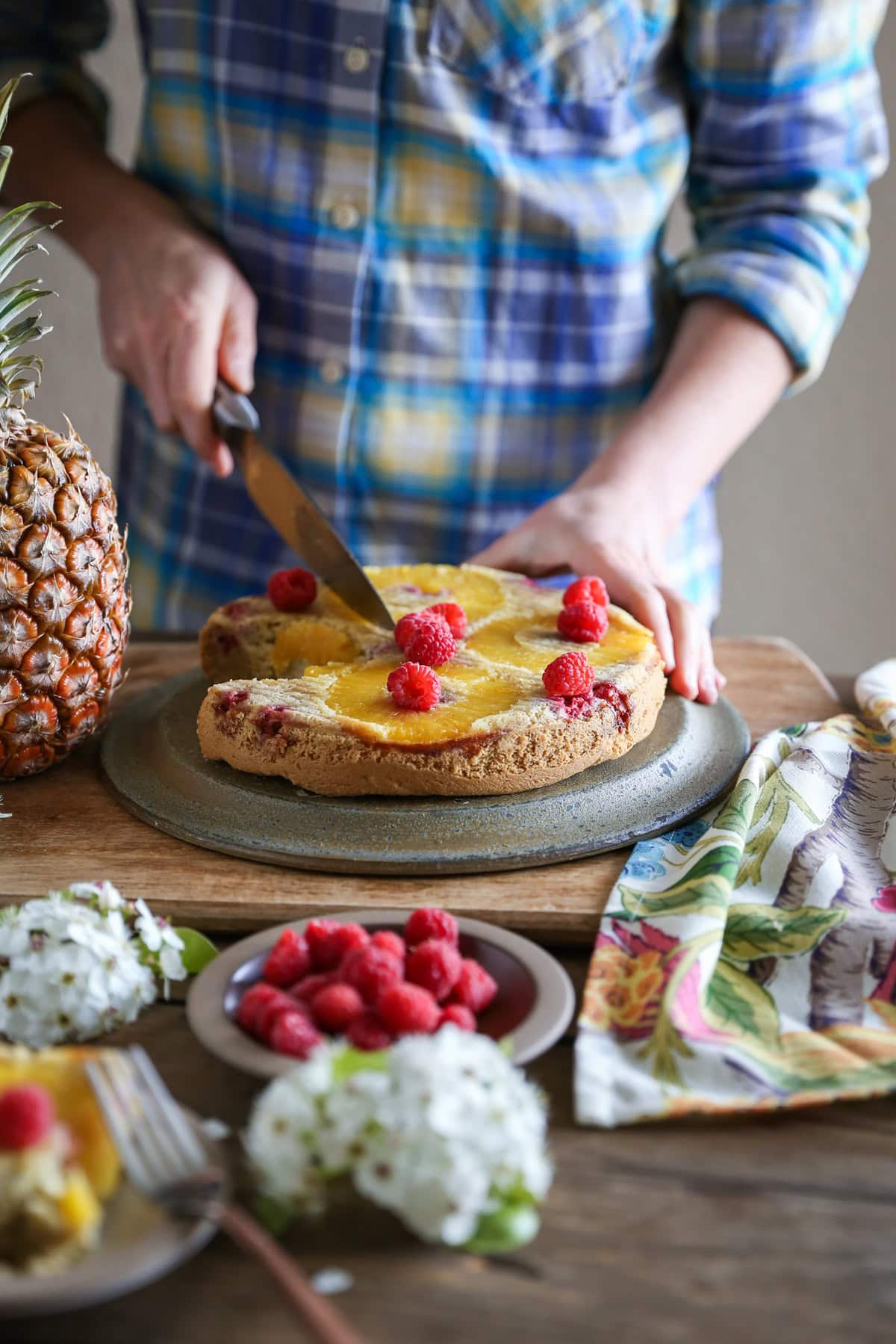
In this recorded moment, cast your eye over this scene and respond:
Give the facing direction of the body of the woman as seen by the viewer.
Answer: toward the camera

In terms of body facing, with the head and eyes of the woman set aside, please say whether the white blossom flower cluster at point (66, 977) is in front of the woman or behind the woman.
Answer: in front

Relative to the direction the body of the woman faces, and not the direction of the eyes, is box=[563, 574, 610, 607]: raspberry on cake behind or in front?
in front

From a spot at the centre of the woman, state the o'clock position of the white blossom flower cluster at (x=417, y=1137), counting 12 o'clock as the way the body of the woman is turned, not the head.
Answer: The white blossom flower cluster is roughly at 12 o'clock from the woman.

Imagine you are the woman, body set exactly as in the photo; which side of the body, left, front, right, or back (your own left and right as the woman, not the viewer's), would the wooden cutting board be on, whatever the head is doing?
front

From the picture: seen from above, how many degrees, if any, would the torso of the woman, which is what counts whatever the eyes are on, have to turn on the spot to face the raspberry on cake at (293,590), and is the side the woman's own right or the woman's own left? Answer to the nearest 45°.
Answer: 0° — they already face it

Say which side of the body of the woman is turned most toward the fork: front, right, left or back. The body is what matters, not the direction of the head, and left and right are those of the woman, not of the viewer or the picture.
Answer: front

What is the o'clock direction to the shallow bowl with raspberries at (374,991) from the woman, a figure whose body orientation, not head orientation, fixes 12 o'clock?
The shallow bowl with raspberries is roughly at 12 o'clock from the woman.

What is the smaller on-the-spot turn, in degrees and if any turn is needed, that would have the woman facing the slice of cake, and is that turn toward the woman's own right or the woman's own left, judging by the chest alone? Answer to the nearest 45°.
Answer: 0° — they already face it

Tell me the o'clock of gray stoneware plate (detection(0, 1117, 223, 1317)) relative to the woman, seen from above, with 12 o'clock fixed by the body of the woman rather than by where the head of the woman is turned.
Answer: The gray stoneware plate is roughly at 12 o'clock from the woman.

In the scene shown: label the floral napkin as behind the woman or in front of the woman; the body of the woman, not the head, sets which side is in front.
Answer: in front

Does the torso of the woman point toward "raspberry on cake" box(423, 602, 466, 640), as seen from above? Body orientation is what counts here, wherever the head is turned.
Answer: yes
